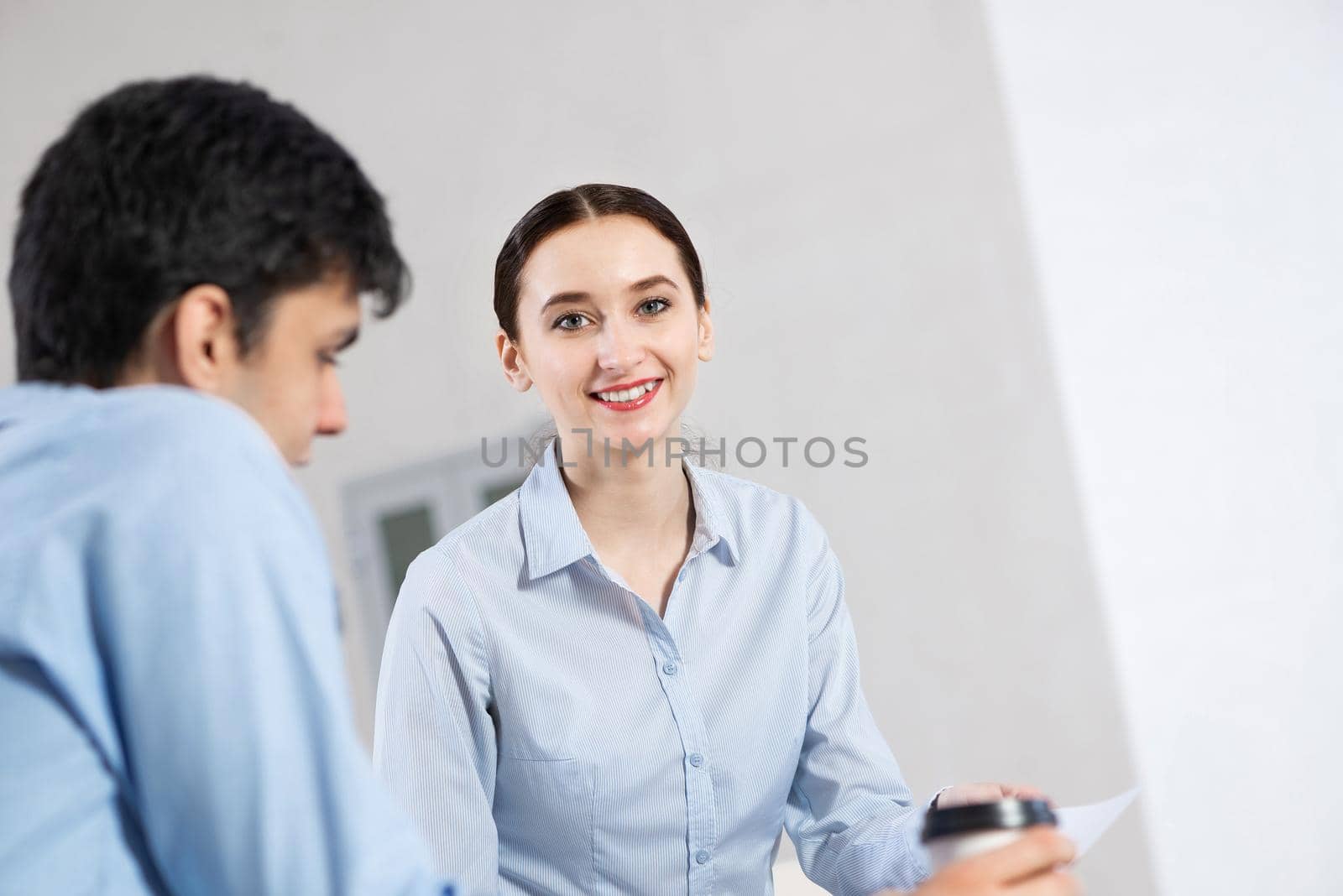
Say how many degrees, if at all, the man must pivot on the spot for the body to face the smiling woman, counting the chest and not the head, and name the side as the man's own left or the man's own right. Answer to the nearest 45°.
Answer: approximately 45° to the man's own left

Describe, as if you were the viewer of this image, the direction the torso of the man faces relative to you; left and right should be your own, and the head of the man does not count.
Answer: facing away from the viewer and to the right of the viewer
